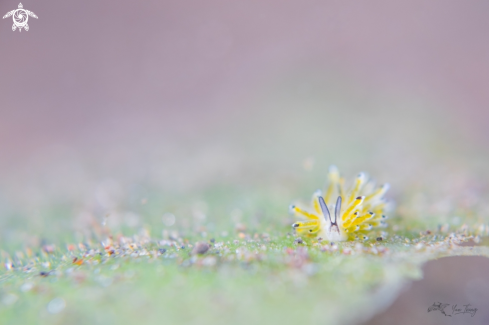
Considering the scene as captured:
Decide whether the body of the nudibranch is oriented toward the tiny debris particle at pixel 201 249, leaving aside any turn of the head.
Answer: no

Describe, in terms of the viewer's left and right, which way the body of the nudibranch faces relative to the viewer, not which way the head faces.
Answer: facing the viewer

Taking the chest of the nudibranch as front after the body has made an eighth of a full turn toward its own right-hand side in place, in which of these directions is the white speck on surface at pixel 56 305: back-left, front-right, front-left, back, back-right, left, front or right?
front
